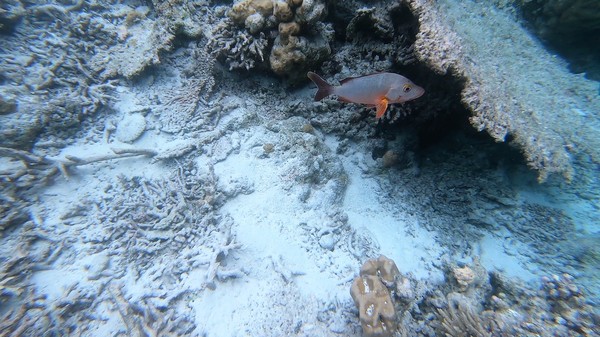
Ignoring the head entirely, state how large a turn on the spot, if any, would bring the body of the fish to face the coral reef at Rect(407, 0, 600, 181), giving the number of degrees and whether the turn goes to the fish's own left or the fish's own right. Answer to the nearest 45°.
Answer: approximately 45° to the fish's own left

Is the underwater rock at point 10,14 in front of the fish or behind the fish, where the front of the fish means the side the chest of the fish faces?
behind

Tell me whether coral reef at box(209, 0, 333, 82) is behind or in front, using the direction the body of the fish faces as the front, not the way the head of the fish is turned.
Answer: behind

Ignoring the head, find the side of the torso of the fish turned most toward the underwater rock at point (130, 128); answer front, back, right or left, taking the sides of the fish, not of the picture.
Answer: back

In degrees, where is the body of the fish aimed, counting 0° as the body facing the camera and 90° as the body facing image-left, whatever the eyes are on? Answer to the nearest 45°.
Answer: approximately 270°

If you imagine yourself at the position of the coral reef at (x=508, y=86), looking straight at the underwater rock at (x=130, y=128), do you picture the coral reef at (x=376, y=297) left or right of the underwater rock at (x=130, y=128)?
left
